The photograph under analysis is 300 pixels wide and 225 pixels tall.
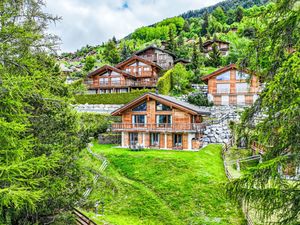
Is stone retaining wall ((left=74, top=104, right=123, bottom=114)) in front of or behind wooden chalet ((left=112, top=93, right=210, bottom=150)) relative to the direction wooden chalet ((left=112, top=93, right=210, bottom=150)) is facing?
behind

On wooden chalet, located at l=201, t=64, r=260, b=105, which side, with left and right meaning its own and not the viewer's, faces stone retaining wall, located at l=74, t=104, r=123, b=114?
right

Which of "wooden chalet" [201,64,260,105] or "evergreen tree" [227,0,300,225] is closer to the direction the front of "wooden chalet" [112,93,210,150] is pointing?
the evergreen tree

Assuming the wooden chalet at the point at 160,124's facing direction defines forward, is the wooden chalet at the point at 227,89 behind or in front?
behind

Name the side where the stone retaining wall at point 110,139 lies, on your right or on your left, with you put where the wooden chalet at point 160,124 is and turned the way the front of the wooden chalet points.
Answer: on your right

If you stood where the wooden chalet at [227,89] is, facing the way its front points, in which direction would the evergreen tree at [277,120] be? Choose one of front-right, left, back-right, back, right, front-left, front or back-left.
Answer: front

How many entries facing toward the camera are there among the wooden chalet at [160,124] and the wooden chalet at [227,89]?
2

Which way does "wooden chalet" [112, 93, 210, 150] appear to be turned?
toward the camera

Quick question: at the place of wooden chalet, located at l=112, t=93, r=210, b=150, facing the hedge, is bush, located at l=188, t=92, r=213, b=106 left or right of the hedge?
right

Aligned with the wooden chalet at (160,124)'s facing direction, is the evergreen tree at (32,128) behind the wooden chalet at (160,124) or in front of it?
in front

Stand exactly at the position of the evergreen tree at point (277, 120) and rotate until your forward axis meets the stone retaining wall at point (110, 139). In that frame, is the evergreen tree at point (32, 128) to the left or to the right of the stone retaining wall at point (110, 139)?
left

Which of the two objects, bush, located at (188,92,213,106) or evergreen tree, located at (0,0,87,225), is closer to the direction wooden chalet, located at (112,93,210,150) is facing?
the evergreen tree

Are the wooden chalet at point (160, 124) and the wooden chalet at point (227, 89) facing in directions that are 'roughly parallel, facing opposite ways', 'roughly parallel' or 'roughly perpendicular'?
roughly parallel

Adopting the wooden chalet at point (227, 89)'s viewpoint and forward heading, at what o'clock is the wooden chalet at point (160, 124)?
the wooden chalet at point (160, 124) is roughly at 1 o'clock from the wooden chalet at point (227, 89).

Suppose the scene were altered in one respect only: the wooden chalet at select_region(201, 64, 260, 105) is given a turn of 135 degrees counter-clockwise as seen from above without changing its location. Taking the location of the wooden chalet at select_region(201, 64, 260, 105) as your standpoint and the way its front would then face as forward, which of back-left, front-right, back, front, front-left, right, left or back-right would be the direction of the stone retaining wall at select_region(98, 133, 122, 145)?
back

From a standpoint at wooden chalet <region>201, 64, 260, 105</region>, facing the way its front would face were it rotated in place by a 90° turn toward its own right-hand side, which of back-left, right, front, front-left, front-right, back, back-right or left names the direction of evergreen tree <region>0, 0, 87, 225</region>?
left

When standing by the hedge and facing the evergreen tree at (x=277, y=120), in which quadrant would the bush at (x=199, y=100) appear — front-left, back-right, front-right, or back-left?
front-left
